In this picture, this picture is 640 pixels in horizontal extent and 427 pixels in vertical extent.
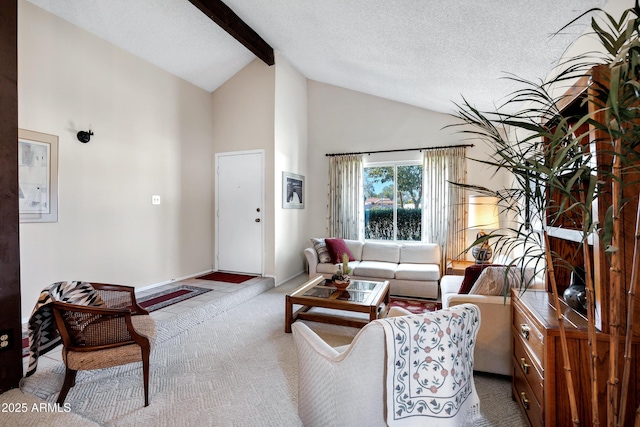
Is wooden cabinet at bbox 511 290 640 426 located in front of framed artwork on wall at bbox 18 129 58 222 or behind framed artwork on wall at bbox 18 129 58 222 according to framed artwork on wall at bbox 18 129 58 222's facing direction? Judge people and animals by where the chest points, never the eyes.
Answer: in front

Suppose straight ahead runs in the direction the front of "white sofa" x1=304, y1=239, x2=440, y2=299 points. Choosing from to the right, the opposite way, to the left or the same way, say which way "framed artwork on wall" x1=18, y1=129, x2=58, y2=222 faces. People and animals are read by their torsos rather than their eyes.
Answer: to the left

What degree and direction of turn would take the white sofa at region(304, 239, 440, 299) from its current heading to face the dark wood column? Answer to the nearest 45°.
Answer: approximately 45° to its right

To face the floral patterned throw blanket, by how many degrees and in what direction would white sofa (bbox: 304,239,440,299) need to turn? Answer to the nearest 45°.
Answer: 0° — it already faces it

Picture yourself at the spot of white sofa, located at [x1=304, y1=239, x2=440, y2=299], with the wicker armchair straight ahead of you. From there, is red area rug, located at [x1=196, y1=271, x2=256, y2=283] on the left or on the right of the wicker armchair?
right

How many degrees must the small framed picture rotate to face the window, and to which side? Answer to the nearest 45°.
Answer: approximately 45° to its left

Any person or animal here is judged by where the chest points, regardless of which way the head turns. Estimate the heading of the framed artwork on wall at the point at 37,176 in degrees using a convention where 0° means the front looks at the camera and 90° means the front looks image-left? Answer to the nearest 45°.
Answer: approximately 315°

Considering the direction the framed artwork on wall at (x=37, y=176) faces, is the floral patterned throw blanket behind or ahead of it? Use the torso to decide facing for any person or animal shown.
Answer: ahead

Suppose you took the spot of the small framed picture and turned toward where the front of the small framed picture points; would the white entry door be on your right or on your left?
on your right

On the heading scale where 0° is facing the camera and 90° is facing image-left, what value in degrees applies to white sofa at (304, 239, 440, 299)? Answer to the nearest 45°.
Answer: approximately 0°

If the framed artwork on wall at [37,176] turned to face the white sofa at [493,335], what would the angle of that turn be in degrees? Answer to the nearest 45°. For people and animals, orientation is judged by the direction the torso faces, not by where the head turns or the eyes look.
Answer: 0° — it already faces it
